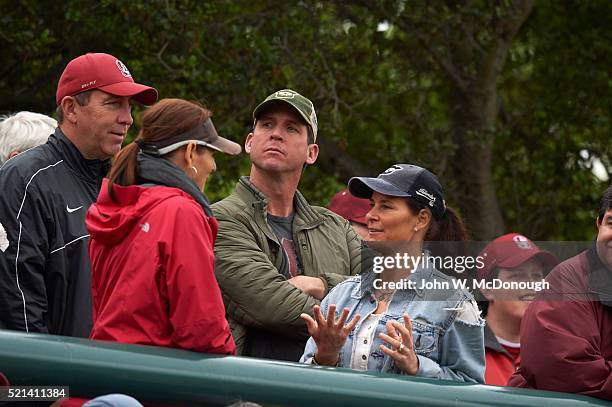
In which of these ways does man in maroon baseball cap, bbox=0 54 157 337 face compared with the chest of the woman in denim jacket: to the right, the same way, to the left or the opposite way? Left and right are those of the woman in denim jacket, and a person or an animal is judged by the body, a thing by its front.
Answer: to the left

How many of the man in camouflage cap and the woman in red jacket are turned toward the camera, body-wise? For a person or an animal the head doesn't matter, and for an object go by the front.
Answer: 1

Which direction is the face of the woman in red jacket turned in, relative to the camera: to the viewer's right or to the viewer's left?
to the viewer's right

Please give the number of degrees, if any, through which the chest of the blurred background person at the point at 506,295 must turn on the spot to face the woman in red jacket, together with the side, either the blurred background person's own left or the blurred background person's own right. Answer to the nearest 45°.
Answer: approximately 90° to the blurred background person's own right

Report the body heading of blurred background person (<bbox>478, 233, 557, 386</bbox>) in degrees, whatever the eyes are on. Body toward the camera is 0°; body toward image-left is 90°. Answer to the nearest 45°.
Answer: approximately 315°

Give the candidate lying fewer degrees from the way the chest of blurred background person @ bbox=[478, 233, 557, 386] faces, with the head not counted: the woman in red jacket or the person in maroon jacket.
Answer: the person in maroon jacket

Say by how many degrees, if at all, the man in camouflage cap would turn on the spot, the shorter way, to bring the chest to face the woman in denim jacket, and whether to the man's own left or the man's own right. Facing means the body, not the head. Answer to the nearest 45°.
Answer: approximately 45° to the man's own left

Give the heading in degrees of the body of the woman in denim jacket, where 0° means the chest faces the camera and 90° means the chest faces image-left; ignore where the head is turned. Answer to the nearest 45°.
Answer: approximately 45°

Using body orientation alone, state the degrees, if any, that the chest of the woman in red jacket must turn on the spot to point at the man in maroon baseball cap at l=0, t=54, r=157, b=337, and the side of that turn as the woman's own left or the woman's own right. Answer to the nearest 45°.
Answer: approximately 90° to the woman's own left

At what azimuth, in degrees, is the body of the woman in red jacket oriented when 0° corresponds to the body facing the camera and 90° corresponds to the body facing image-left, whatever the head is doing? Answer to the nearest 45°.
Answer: approximately 225°
